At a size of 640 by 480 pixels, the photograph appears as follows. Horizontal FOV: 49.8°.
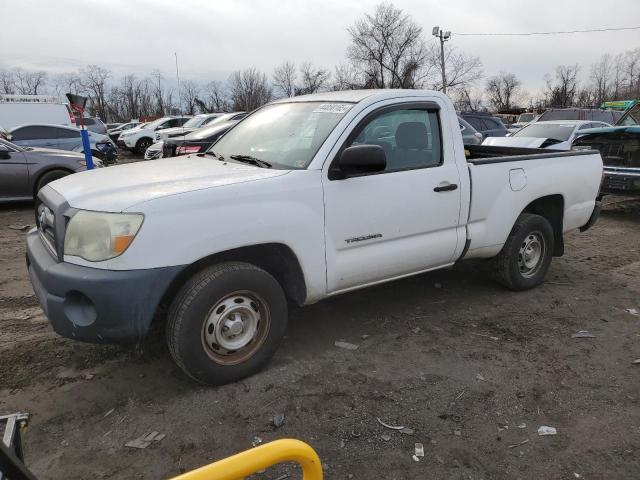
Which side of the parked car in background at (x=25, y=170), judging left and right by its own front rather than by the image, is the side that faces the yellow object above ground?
right

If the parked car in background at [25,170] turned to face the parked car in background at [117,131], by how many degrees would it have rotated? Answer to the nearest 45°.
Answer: approximately 90° to its left

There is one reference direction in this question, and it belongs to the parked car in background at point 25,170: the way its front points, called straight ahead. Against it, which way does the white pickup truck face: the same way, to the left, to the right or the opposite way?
the opposite way

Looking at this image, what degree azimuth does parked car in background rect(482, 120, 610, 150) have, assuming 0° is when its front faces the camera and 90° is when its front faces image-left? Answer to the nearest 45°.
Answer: approximately 45°

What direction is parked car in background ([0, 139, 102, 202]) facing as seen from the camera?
to the viewer's right
